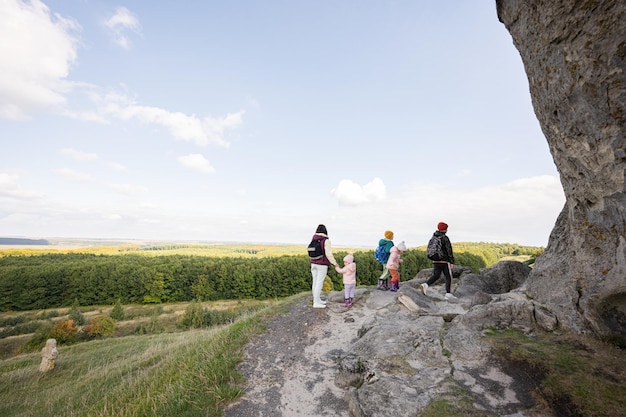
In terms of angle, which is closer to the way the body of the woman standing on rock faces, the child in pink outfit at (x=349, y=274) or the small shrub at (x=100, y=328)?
the child in pink outfit

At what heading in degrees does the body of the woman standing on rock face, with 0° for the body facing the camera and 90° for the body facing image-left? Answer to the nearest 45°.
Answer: approximately 225°

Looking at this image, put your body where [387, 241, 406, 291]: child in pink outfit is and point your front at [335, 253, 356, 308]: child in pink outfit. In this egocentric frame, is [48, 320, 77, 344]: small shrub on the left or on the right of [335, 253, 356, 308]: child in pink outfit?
right

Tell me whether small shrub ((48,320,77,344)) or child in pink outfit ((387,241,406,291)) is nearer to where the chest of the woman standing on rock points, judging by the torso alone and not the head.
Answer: the child in pink outfit

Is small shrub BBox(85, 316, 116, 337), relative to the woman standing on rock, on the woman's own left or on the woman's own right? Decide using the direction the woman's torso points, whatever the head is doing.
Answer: on the woman's own left

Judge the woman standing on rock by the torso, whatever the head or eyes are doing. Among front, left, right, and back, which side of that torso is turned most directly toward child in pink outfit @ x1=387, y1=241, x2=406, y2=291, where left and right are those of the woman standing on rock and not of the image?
front

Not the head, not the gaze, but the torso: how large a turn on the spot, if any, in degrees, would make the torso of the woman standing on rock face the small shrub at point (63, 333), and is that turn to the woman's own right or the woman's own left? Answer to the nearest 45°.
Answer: approximately 90° to the woman's own left

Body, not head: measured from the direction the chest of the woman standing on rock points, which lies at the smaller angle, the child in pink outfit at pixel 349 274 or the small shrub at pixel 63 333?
the child in pink outfit
